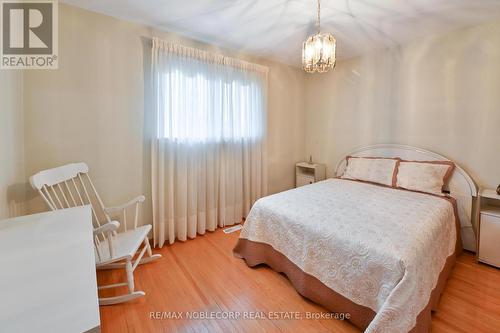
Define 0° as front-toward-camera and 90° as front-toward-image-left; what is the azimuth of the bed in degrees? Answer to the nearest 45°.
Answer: approximately 45°

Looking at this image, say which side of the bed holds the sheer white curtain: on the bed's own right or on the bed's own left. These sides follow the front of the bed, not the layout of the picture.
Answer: on the bed's own right

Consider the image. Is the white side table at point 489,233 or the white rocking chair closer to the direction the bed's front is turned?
the white rocking chair

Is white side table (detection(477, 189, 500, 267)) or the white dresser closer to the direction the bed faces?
the white dresser

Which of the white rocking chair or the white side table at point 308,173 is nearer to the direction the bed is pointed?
the white rocking chair

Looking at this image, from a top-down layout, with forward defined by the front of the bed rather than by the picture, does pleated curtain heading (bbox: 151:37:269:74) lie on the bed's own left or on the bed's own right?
on the bed's own right
